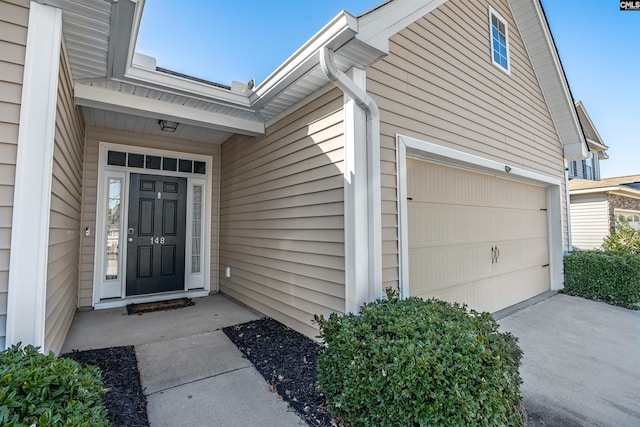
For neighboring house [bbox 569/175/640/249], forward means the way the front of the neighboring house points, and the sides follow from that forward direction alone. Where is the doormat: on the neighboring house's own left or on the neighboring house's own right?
on the neighboring house's own right

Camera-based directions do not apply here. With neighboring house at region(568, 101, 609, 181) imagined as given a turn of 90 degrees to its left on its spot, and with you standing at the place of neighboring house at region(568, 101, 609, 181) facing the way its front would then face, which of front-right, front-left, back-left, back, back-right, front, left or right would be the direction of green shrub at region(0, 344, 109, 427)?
back-right

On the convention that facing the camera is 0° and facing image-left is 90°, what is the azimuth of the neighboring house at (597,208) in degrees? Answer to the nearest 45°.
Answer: approximately 315°

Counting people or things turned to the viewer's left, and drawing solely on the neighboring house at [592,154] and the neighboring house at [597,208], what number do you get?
0

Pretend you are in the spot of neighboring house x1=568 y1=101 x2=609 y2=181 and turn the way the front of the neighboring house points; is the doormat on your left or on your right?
on your right

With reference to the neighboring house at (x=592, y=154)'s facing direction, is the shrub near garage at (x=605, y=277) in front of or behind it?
in front

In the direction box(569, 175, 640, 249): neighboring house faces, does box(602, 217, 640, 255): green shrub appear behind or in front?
in front

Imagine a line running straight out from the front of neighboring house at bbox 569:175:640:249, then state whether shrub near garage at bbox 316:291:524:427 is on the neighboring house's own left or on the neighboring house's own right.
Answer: on the neighboring house's own right

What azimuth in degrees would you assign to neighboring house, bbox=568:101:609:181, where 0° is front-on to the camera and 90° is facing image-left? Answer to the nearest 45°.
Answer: approximately 315°
